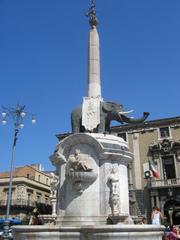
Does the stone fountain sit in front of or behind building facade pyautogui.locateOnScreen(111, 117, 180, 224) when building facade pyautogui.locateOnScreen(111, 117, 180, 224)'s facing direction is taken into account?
in front

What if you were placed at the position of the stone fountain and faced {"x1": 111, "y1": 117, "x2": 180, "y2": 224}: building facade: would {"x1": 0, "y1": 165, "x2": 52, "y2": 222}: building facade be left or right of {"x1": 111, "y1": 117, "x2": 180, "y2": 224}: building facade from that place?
left

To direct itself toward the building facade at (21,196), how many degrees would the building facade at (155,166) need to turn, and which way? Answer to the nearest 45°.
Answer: approximately 45° to its right

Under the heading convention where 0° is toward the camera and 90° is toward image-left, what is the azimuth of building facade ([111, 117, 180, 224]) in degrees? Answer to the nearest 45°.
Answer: approximately 45°

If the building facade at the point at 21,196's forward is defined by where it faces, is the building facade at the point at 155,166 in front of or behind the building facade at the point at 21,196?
in front

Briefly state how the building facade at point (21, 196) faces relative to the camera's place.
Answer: facing the viewer and to the right of the viewer

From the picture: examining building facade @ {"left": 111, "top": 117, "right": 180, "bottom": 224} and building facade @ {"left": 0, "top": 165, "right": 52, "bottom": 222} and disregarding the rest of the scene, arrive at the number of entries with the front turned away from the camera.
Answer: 0

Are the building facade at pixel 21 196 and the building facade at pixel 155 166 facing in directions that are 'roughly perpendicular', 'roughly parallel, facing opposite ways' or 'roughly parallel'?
roughly perpendicular
